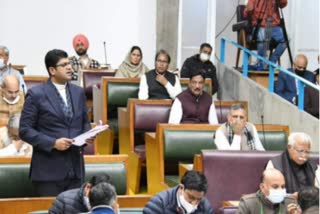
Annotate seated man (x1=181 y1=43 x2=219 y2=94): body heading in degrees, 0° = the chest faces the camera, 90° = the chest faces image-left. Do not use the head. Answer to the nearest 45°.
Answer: approximately 0°

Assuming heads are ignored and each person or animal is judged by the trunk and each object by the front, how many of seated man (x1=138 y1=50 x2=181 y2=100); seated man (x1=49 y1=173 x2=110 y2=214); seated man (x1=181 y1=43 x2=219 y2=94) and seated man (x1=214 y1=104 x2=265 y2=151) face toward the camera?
3

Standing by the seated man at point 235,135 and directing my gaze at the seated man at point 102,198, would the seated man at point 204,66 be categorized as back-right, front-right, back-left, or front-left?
back-right

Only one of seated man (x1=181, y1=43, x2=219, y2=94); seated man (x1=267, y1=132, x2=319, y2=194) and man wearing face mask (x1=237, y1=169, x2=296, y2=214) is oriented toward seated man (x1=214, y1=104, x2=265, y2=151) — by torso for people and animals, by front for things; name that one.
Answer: seated man (x1=181, y1=43, x2=219, y2=94)

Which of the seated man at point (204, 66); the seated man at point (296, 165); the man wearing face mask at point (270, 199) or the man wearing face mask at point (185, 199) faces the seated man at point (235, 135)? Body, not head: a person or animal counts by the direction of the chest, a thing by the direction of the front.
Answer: the seated man at point (204, 66)

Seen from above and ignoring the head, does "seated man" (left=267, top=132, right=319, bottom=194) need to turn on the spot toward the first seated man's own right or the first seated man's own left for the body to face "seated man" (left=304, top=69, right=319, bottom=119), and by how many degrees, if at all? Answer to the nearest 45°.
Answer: approximately 135° to the first seated man's own left

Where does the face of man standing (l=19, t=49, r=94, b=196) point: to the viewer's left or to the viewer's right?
to the viewer's right

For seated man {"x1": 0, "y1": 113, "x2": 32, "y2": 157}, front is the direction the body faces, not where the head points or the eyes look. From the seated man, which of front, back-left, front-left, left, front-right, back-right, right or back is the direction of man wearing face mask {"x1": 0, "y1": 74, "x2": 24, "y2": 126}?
back

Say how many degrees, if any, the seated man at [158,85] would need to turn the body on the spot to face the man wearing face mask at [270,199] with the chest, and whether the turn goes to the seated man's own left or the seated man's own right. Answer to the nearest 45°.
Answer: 0° — they already face them

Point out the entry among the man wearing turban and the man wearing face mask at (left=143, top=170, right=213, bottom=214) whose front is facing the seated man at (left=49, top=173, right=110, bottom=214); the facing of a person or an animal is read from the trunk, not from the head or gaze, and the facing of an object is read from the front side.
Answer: the man wearing turban

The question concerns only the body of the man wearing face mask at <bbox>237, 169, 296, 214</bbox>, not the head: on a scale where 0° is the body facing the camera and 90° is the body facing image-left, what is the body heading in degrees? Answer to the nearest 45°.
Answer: approximately 315°
